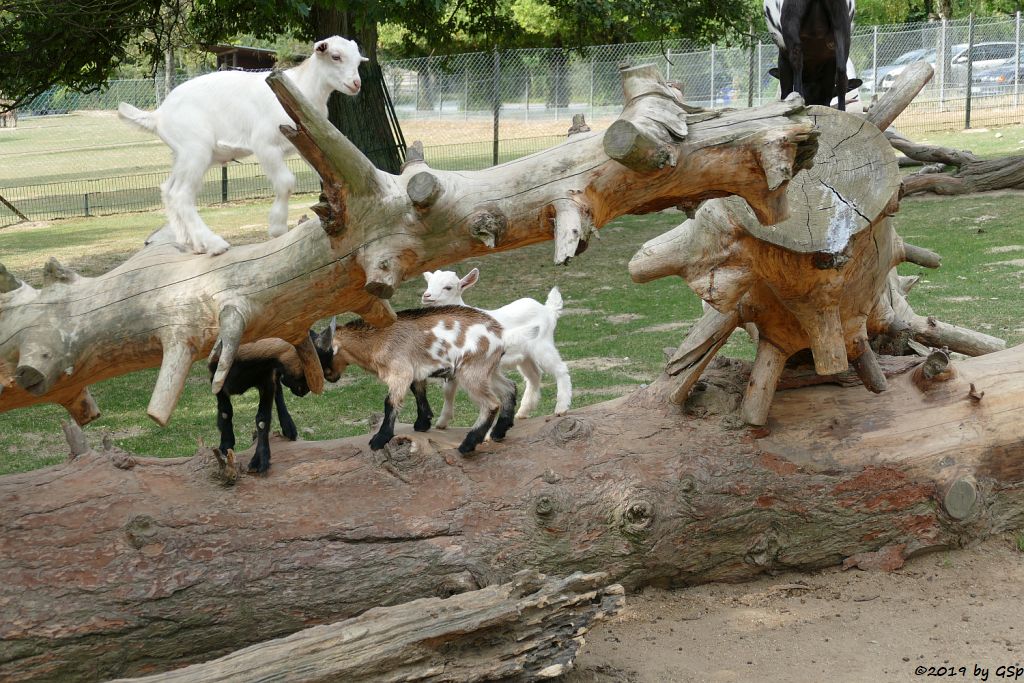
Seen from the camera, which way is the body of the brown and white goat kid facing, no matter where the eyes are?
to the viewer's left

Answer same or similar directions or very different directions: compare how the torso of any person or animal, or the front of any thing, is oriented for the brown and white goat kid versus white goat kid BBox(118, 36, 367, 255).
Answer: very different directions

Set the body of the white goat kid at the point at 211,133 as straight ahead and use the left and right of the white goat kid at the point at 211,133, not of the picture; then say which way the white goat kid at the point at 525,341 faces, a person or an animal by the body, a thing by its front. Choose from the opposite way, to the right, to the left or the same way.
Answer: the opposite way

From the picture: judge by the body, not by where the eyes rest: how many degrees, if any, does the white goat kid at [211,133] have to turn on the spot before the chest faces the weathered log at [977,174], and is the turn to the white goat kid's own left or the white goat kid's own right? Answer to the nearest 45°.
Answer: approximately 45° to the white goat kid's own left

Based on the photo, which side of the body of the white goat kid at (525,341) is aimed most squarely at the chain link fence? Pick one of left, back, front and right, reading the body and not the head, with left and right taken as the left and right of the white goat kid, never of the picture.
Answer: right

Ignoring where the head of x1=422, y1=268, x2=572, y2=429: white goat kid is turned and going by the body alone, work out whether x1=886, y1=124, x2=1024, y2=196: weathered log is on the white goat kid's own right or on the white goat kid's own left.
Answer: on the white goat kid's own right

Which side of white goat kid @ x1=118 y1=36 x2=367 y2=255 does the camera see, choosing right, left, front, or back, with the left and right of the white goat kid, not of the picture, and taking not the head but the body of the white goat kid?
right

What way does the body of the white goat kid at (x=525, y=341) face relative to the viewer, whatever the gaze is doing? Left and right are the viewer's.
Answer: facing to the left of the viewer

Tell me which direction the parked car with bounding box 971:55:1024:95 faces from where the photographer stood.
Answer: facing the viewer and to the left of the viewer

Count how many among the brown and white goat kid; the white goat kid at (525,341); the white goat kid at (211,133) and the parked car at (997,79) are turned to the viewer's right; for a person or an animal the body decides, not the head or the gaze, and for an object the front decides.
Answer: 1
